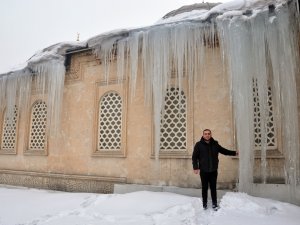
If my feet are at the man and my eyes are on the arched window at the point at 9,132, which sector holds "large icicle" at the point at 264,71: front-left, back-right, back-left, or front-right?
back-right

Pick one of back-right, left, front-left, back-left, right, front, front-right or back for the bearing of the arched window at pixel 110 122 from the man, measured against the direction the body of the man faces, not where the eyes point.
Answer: back-right

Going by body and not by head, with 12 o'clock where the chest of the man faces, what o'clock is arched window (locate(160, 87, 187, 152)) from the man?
The arched window is roughly at 5 o'clock from the man.

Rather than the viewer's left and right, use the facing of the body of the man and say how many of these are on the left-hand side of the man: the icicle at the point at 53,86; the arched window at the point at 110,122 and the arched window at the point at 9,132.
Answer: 0

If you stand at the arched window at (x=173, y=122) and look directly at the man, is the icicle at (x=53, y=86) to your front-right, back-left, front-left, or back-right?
back-right

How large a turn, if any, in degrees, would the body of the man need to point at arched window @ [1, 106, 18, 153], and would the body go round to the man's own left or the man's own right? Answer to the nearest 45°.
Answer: approximately 135° to the man's own right

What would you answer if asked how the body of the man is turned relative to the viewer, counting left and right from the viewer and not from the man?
facing the viewer
